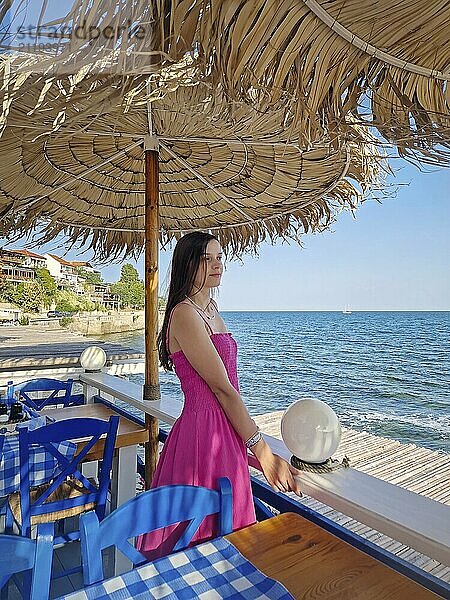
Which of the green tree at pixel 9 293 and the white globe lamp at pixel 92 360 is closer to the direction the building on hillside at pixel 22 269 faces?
the white globe lamp

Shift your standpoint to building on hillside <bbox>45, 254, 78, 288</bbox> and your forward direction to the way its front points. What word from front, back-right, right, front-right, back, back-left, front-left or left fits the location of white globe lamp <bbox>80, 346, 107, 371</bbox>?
front-right

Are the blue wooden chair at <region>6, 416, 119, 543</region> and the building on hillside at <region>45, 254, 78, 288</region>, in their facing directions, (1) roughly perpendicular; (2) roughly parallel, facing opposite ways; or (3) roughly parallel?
roughly parallel, facing opposite ways

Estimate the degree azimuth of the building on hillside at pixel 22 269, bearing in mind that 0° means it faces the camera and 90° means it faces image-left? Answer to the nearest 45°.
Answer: approximately 315°

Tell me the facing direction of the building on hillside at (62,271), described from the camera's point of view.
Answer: facing the viewer and to the right of the viewer

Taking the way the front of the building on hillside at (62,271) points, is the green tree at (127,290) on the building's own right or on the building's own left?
on the building's own left

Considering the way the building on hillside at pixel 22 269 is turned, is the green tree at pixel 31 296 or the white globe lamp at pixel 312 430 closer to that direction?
the white globe lamp

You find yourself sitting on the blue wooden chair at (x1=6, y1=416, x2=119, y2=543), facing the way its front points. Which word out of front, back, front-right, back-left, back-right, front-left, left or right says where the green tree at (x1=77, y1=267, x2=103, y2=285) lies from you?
front-right

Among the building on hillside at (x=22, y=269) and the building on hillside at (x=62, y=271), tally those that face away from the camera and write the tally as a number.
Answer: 0

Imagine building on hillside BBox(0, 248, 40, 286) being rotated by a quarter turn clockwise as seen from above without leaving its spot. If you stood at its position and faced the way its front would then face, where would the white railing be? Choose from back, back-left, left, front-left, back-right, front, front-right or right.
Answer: front-left

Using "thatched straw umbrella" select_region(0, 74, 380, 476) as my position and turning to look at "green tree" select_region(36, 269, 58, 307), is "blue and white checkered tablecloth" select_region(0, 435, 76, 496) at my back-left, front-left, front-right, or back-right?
back-left

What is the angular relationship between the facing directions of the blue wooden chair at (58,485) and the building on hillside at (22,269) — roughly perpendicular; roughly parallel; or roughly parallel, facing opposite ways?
roughly parallel, facing opposite ways

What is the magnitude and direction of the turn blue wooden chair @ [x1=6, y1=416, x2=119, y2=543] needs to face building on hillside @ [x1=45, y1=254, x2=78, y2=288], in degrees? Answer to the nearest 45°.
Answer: approximately 45° to its right
